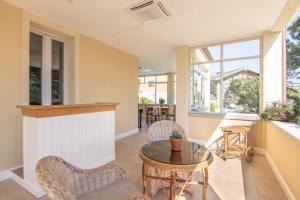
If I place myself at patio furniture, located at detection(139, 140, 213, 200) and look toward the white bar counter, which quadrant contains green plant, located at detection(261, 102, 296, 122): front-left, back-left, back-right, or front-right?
back-right

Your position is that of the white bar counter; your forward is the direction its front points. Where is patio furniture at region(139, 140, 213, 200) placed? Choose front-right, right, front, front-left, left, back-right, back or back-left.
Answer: front

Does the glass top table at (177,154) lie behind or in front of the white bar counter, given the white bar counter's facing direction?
in front

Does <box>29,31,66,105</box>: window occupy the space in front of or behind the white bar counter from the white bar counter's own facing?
behind

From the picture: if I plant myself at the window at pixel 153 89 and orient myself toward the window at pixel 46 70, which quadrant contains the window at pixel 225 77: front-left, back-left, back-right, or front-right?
front-left

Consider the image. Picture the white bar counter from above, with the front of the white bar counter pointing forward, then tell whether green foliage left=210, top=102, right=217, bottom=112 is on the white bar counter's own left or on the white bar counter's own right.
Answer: on the white bar counter's own left

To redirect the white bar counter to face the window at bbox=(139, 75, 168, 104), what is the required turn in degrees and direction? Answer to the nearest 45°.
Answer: approximately 90° to its left

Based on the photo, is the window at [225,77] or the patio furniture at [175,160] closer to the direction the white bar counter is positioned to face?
the patio furniture

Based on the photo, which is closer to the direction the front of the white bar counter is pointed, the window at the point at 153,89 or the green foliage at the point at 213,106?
the green foliage

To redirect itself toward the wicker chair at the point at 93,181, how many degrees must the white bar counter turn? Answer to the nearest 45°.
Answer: approximately 45° to its right

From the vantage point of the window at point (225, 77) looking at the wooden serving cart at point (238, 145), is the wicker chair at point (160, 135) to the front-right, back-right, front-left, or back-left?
front-right
